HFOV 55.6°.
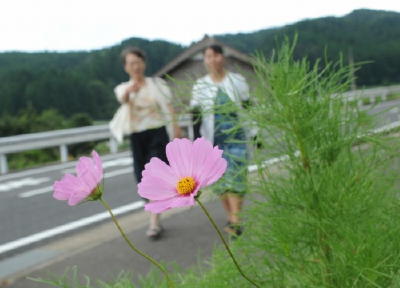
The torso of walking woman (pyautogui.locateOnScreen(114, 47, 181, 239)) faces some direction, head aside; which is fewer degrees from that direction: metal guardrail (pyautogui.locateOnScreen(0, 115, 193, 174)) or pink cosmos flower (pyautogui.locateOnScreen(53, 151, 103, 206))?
the pink cosmos flower

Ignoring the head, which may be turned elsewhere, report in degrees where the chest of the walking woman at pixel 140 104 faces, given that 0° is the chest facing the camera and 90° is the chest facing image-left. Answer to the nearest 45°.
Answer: approximately 0°

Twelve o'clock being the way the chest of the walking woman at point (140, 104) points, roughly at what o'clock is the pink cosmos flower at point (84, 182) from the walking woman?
The pink cosmos flower is roughly at 12 o'clock from the walking woman.

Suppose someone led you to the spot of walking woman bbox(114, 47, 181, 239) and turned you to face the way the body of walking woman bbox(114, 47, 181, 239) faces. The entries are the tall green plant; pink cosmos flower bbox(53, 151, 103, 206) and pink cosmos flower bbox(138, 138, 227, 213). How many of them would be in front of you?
3

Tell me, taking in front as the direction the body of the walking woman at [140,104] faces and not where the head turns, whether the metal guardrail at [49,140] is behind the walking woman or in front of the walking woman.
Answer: behind

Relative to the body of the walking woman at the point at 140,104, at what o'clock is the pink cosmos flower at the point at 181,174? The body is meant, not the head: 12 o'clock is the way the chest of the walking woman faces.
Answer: The pink cosmos flower is roughly at 12 o'clock from the walking woman.

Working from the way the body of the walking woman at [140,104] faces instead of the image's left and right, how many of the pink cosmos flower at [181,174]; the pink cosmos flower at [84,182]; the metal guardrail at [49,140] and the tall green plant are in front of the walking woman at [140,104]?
3

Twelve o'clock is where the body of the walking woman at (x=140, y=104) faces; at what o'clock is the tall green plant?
The tall green plant is roughly at 12 o'clock from the walking woman.

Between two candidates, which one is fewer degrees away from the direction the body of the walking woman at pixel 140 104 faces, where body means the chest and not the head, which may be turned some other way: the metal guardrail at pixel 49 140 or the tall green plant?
the tall green plant
